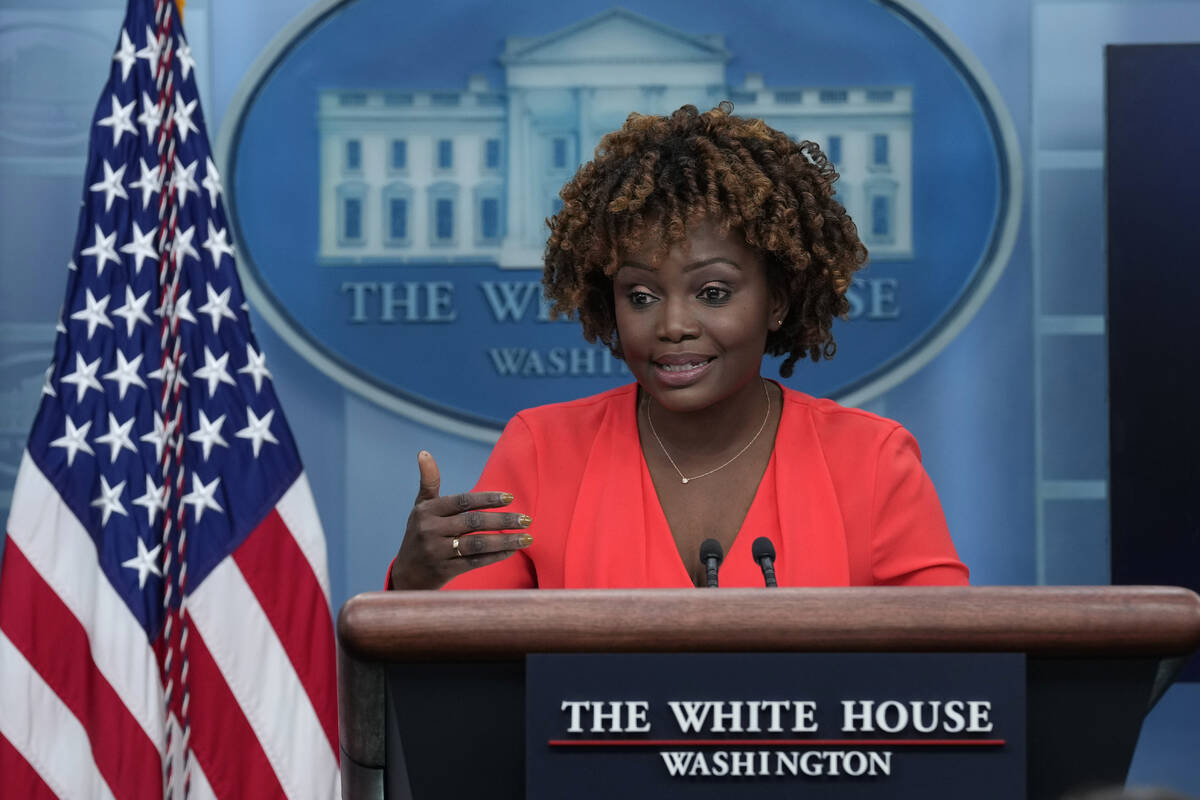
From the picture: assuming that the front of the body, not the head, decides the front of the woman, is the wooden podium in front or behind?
in front

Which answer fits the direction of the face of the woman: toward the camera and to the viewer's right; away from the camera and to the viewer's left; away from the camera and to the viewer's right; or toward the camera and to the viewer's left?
toward the camera and to the viewer's left

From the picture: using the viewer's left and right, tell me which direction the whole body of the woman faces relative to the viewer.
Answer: facing the viewer

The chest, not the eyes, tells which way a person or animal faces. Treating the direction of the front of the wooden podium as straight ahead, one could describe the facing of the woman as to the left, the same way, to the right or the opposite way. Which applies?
the same way

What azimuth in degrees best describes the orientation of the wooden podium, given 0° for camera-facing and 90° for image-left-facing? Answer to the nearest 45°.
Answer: approximately 0°

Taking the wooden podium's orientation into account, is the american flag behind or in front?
behind

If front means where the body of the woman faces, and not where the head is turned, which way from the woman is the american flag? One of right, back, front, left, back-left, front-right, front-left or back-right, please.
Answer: back-right

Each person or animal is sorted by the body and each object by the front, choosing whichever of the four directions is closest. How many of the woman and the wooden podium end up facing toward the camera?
2

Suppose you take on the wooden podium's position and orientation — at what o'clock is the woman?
The woman is roughly at 6 o'clock from the wooden podium.

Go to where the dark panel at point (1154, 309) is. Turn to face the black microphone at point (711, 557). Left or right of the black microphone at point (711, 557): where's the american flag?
right
